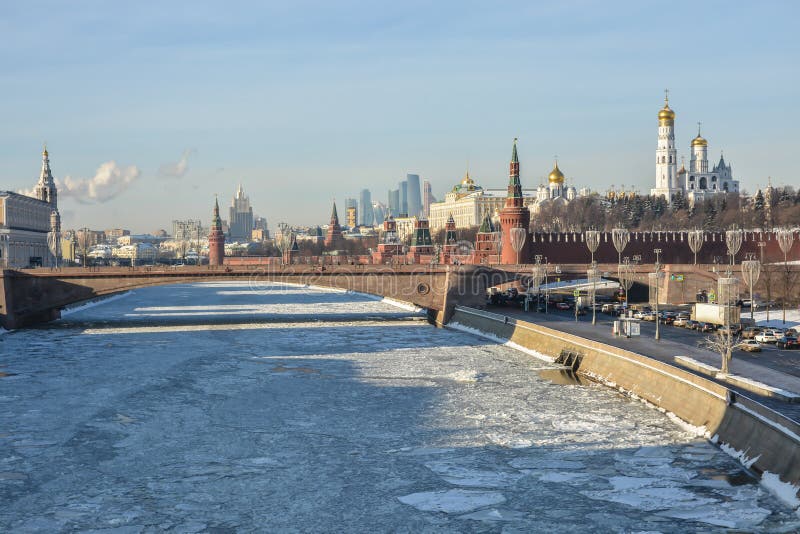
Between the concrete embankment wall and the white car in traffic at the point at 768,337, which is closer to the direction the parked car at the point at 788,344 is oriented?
the white car in traffic

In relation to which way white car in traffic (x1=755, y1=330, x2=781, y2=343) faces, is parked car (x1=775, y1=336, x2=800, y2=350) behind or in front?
behind

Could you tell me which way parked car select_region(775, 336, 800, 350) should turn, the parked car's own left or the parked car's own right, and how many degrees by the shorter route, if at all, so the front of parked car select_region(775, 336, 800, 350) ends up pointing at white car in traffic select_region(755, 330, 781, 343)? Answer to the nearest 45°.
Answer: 0° — it already faces it

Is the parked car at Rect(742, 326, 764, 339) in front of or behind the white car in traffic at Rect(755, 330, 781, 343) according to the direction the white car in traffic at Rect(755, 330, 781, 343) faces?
in front

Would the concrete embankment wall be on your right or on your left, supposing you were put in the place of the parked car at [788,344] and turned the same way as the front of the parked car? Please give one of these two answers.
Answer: on your left

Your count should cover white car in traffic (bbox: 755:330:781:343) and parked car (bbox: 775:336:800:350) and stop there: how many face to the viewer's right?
0

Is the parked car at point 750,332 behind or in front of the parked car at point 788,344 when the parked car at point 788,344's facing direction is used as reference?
in front
